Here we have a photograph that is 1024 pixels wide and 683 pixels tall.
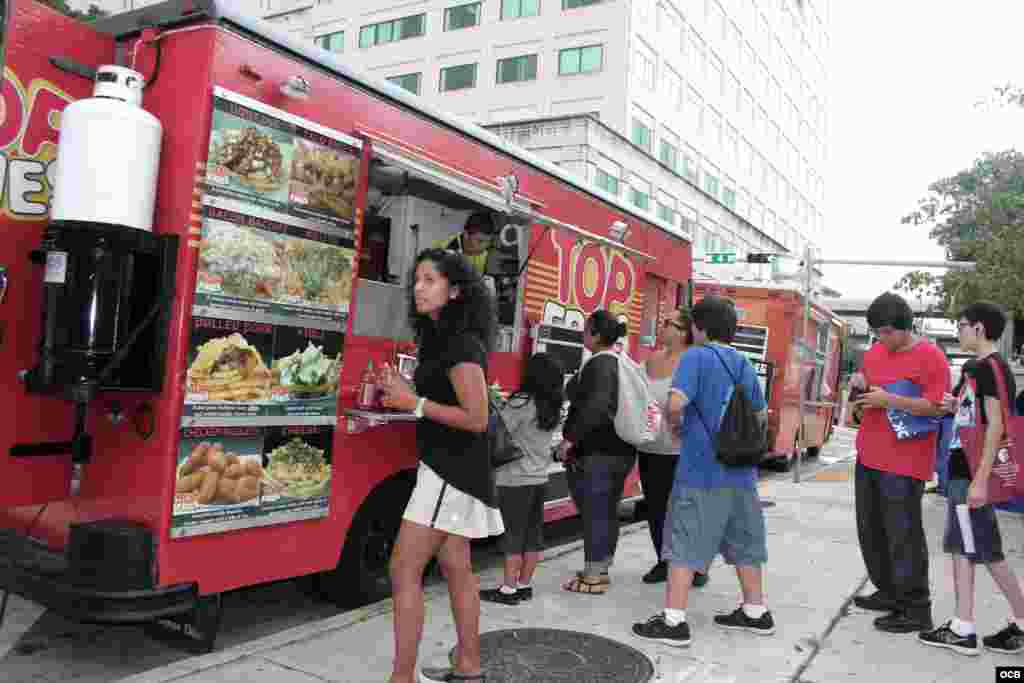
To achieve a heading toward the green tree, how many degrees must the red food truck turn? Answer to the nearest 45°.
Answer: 0° — it already faces it

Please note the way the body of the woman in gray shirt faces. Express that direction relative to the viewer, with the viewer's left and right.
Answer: facing away from the viewer and to the left of the viewer

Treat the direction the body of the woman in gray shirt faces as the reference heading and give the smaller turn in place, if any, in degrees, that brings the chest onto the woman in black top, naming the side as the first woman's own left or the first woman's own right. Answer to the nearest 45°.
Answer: approximately 135° to the first woman's own left

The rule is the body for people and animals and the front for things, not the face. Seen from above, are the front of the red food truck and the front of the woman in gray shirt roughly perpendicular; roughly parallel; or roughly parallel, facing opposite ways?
roughly perpendicular

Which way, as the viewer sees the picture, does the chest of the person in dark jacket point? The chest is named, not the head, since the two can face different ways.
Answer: to the viewer's left

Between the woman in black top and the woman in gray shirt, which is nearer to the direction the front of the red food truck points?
the woman in gray shirt

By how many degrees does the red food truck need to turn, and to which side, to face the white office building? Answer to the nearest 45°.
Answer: approximately 45° to its left

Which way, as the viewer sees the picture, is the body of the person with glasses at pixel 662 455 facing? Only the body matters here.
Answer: to the viewer's left

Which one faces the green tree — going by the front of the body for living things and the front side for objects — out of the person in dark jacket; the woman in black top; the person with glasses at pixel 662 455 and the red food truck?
the red food truck

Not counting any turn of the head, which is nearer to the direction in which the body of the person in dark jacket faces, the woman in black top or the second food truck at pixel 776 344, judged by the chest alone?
the woman in black top

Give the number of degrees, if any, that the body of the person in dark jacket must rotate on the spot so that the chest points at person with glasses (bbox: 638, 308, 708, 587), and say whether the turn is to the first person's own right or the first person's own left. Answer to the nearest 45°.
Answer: approximately 135° to the first person's own right
